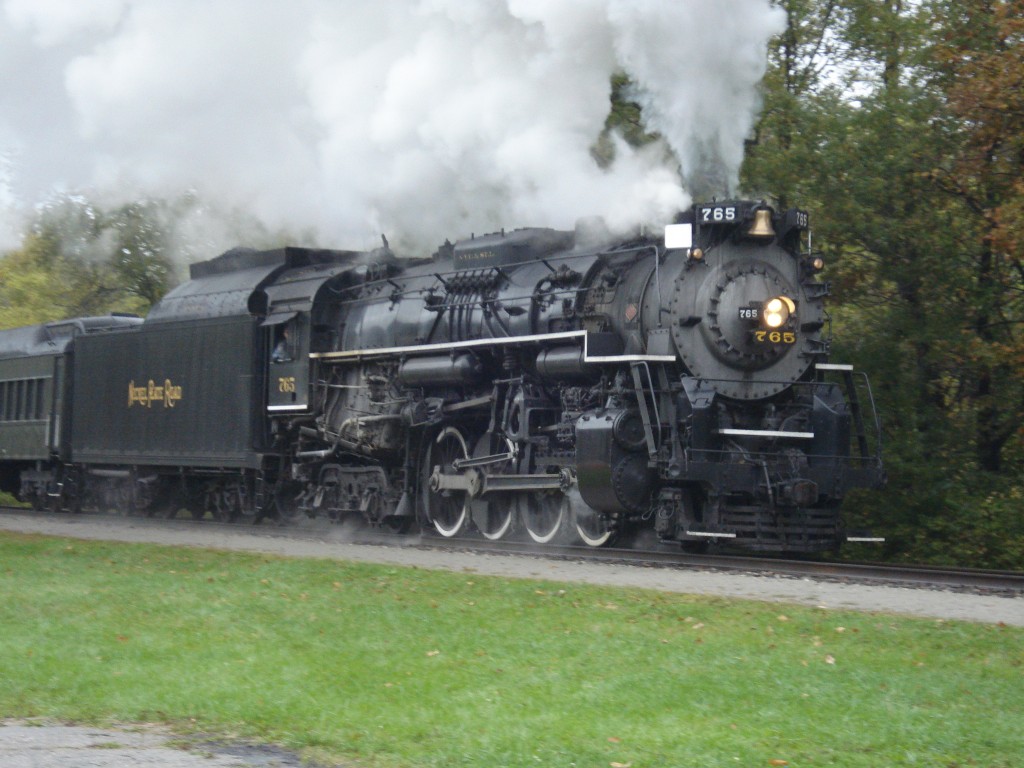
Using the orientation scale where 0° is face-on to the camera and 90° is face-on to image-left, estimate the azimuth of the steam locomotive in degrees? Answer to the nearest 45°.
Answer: approximately 315°

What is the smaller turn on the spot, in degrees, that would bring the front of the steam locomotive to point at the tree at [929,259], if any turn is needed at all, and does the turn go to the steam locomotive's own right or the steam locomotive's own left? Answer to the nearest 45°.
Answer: approximately 45° to the steam locomotive's own left
